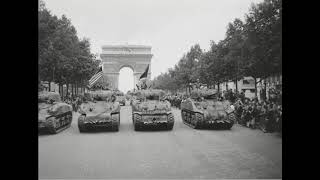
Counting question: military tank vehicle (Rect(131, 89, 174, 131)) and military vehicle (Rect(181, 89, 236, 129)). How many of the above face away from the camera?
0

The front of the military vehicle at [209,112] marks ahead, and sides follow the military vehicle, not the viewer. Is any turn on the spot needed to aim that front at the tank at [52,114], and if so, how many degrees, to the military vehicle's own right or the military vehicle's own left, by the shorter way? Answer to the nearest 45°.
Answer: approximately 135° to the military vehicle's own right

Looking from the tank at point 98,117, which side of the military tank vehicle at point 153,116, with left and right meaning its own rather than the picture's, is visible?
right

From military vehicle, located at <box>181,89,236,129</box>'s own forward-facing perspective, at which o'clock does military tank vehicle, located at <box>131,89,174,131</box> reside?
The military tank vehicle is roughly at 4 o'clock from the military vehicle.

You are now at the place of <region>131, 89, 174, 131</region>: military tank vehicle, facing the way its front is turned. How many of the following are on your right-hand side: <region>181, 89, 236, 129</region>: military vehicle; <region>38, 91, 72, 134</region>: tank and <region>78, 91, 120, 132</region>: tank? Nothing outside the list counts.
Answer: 2

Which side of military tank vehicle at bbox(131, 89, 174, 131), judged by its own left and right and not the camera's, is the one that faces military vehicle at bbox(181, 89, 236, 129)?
left

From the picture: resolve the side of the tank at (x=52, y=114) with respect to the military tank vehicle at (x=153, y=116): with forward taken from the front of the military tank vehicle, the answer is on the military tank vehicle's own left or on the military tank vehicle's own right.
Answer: on the military tank vehicle's own right

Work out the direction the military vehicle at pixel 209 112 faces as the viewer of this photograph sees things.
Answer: facing the viewer and to the right of the viewer

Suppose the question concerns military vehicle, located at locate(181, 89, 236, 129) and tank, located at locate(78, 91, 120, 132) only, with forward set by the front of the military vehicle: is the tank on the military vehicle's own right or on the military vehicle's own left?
on the military vehicle's own right
